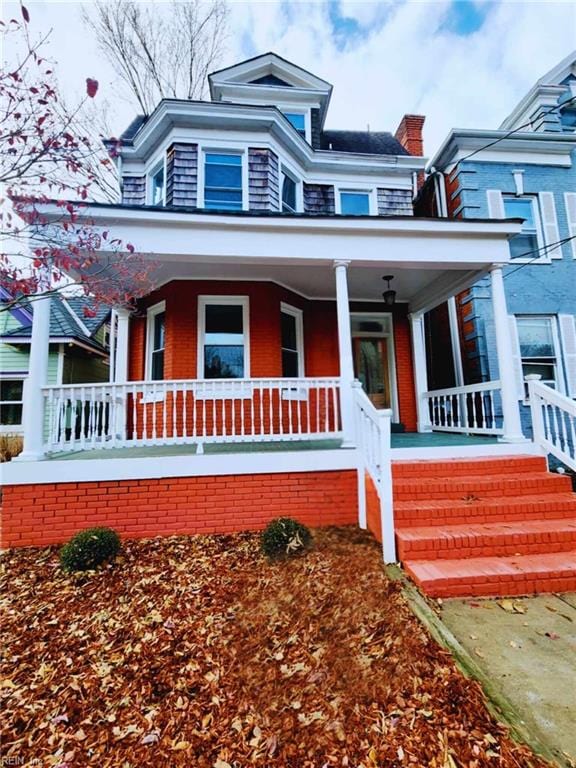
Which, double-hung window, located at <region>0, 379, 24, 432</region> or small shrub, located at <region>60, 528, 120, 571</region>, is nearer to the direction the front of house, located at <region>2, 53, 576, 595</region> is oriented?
the small shrub

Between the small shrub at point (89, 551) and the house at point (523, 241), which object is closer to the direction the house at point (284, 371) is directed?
the small shrub

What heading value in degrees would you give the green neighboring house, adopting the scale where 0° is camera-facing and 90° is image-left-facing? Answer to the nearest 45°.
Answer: approximately 0°

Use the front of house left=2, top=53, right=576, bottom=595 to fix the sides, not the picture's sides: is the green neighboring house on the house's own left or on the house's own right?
on the house's own right

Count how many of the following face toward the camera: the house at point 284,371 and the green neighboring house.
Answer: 2

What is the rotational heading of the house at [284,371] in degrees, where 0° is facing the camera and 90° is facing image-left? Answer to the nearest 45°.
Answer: approximately 0°

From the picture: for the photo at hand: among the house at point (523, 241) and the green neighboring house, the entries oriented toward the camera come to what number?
2
